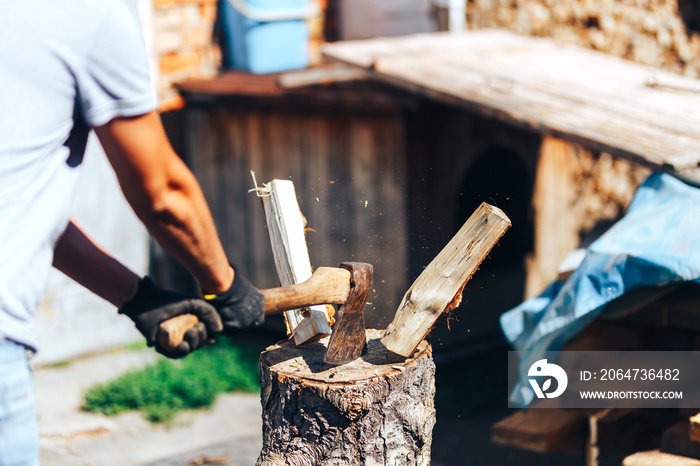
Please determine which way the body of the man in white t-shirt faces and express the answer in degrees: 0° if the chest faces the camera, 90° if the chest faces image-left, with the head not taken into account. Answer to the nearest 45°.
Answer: approximately 225°

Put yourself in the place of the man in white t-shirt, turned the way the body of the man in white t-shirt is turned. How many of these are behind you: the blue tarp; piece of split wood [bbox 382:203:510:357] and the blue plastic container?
0

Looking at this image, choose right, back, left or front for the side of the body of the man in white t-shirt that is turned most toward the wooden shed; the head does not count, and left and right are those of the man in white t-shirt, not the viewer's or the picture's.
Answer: front

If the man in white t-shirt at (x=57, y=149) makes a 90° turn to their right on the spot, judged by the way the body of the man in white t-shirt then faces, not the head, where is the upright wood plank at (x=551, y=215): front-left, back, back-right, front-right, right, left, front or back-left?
left

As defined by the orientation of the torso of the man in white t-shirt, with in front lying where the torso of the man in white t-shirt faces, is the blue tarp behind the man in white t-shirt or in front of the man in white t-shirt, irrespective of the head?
in front

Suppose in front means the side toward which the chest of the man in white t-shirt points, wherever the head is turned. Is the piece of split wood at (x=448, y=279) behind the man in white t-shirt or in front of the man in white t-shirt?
in front

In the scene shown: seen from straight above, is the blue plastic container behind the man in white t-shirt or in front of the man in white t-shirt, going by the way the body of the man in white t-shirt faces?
in front

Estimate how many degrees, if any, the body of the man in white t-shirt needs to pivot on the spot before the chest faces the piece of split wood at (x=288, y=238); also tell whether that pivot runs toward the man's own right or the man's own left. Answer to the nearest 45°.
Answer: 0° — they already face it
